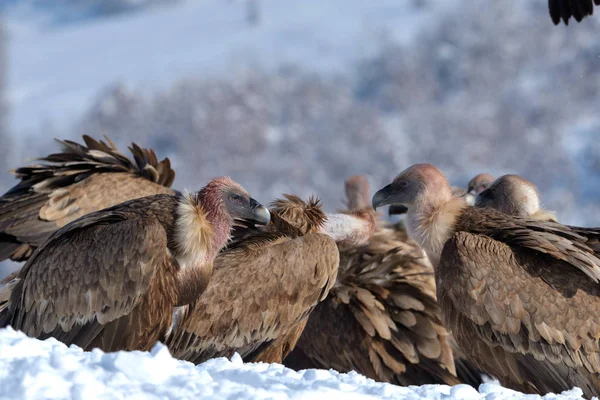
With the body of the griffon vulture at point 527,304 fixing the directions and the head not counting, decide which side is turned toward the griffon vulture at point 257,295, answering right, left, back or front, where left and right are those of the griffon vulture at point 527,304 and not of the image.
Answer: front

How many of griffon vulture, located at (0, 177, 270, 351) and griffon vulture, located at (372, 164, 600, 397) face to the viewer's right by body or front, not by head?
1

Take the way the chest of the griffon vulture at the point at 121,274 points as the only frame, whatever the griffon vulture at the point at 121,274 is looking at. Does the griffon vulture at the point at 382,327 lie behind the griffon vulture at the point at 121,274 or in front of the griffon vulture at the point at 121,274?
in front

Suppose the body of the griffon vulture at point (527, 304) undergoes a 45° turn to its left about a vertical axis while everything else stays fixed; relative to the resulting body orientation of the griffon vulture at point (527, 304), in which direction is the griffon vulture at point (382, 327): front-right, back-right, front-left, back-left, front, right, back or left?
right

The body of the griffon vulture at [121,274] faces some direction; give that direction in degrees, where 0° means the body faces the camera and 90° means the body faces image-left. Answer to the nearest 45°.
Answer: approximately 270°

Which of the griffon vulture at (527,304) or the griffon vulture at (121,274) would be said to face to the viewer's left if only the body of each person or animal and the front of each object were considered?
the griffon vulture at (527,304)

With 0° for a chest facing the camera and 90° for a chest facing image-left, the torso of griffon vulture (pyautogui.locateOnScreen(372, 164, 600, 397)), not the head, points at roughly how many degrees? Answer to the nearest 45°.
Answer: approximately 90°

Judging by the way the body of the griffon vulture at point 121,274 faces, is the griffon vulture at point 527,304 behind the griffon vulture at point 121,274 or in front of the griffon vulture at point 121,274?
in front
